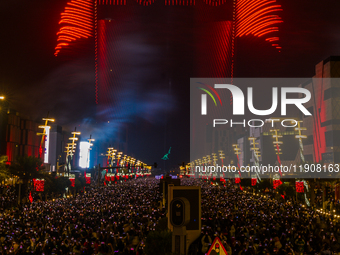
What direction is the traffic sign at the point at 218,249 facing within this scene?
toward the camera
